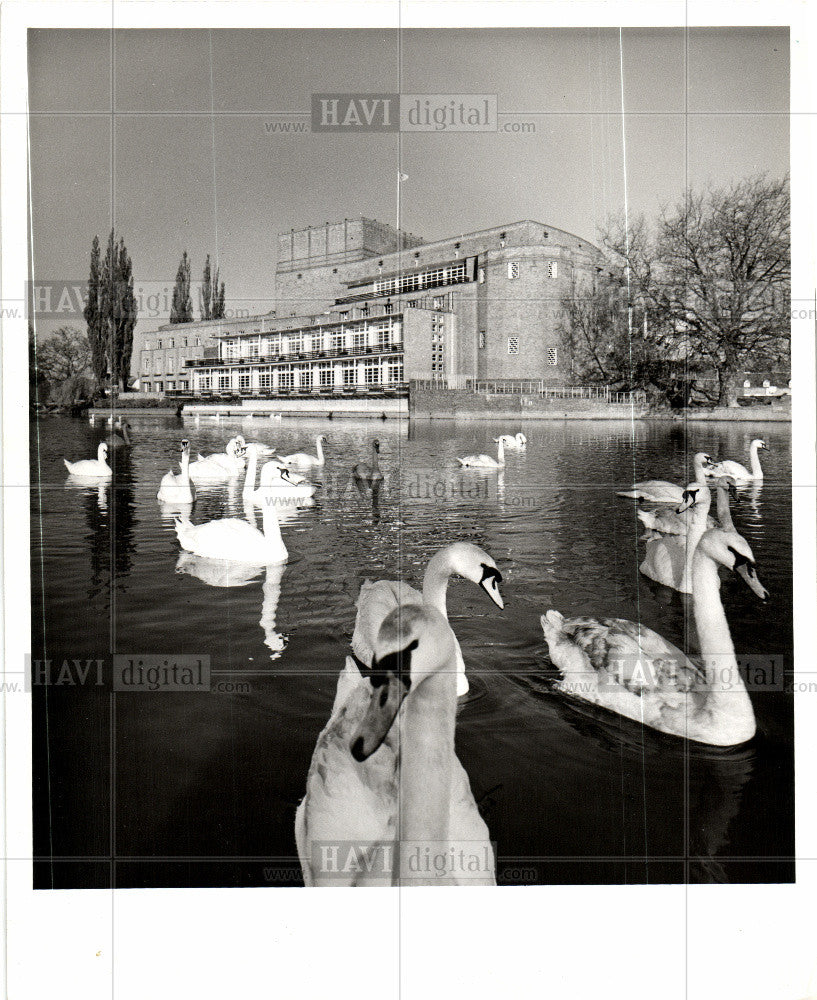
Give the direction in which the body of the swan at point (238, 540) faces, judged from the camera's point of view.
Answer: to the viewer's right

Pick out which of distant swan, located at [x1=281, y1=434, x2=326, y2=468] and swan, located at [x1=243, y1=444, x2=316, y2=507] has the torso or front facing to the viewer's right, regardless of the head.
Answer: the distant swan

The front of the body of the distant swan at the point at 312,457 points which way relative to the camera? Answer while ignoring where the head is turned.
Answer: to the viewer's right

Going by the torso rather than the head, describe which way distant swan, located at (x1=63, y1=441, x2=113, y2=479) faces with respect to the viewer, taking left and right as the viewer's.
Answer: facing to the right of the viewer

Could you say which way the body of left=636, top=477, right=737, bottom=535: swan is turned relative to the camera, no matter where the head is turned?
to the viewer's right

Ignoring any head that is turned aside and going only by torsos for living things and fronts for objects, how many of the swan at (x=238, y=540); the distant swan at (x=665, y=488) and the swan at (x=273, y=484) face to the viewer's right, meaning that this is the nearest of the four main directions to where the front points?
2

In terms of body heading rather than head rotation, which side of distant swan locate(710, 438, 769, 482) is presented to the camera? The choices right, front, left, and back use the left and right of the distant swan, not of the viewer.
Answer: right

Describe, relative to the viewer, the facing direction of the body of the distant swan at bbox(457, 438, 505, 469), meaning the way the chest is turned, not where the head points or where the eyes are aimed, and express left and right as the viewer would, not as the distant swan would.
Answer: facing to the right of the viewer
